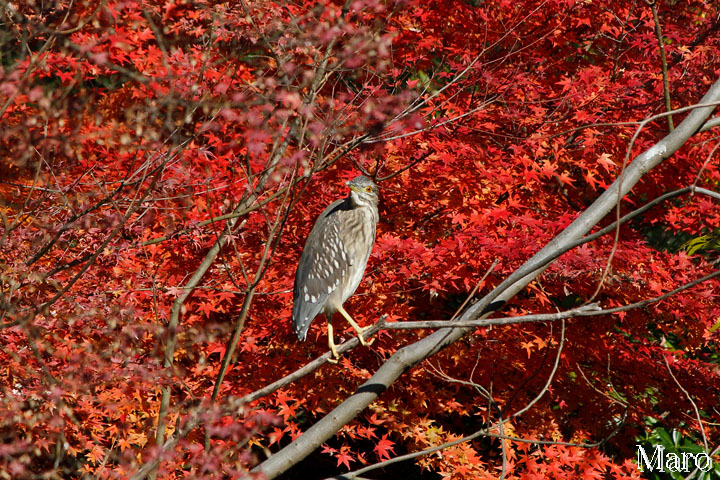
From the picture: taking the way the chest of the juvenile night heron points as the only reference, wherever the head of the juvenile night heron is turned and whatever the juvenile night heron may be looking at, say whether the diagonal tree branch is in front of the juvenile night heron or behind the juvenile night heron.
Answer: in front
